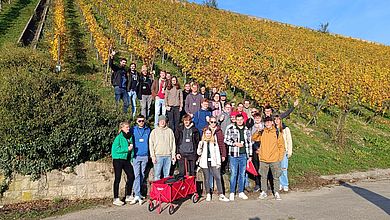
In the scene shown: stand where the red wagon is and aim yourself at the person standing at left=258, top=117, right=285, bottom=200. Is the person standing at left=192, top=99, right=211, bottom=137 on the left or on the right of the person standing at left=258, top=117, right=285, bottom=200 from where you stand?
left

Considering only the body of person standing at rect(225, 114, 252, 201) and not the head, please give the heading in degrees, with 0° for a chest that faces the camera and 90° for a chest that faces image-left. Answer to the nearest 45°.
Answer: approximately 0°

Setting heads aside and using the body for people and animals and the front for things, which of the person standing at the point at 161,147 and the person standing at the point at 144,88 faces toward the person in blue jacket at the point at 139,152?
the person standing at the point at 144,88

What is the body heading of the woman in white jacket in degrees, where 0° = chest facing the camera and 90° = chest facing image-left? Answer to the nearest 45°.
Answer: approximately 0°

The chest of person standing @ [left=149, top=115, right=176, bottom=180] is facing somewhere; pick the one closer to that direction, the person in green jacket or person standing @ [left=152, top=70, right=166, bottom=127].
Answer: the person in green jacket

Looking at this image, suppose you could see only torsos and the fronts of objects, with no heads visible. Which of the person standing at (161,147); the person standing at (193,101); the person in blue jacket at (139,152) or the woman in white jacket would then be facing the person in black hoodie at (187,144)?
the person standing at (193,101)

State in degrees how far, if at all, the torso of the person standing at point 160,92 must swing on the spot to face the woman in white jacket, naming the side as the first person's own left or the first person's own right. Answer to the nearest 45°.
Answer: approximately 45° to the first person's own left

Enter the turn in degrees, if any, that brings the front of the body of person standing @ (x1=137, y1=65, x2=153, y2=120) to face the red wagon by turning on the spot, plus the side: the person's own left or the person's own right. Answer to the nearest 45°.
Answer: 0° — they already face it
